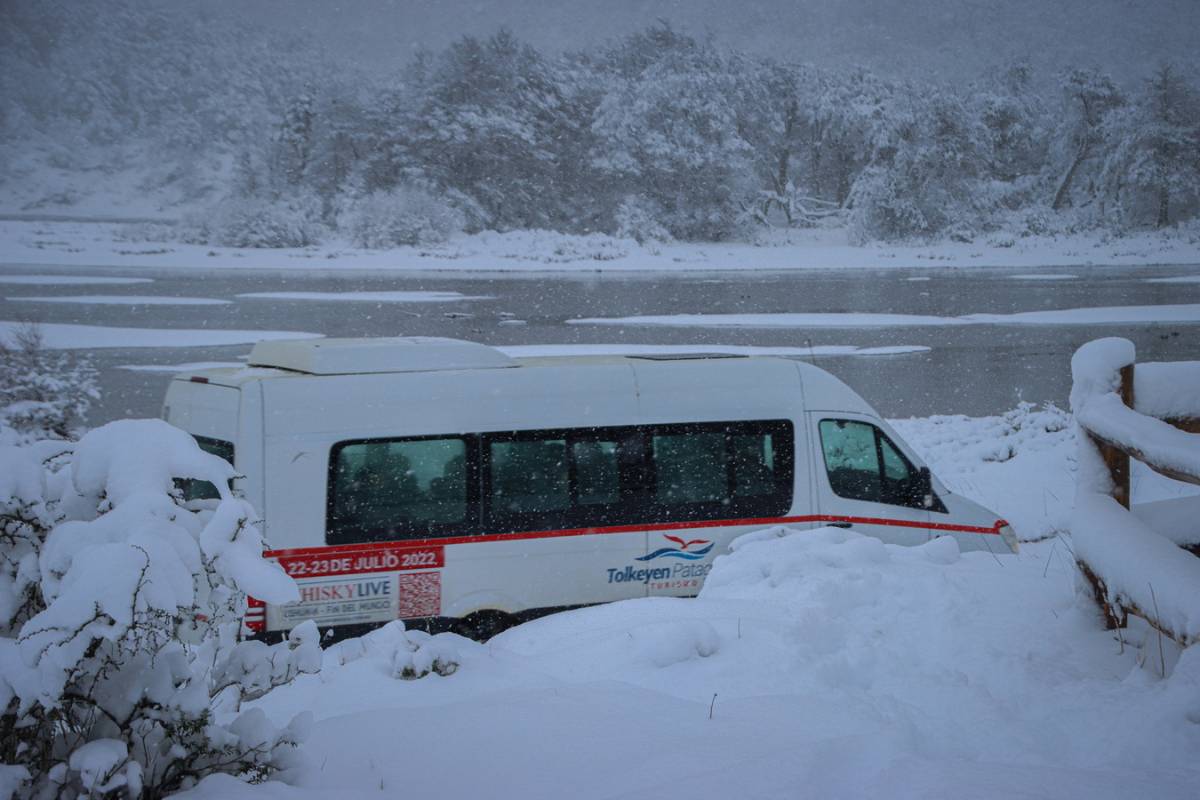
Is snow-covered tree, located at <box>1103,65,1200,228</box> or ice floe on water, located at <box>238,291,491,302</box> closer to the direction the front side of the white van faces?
the snow-covered tree

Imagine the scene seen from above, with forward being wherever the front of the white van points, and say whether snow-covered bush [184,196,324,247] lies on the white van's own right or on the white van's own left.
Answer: on the white van's own left

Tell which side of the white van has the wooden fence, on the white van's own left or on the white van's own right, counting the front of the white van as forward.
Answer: on the white van's own right

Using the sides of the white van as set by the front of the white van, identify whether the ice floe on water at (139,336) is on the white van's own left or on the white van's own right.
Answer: on the white van's own left

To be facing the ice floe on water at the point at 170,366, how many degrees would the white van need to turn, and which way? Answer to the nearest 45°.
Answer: approximately 90° to its left

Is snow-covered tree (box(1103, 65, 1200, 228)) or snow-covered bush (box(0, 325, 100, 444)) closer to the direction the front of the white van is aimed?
the snow-covered tree

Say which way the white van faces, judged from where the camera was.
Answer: facing away from the viewer and to the right of the viewer

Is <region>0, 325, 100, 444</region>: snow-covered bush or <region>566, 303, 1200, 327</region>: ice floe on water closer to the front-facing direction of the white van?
the ice floe on water

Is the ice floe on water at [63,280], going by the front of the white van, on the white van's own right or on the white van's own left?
on the white van's own left

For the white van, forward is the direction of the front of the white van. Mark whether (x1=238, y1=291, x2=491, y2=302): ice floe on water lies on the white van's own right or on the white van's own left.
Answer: on the white van's own left
